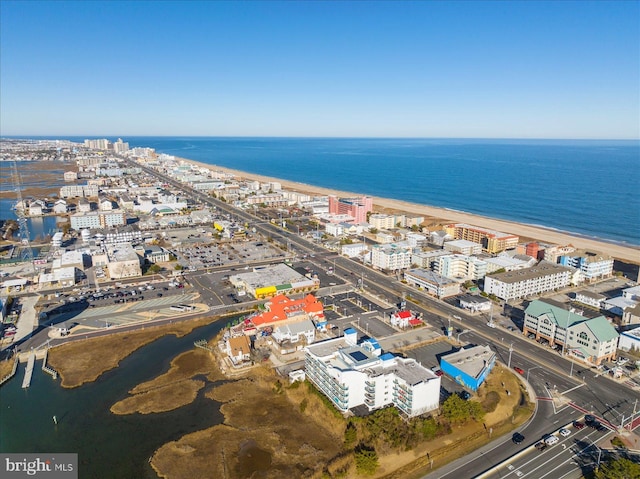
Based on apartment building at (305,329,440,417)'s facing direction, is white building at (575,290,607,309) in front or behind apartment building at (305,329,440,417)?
behind

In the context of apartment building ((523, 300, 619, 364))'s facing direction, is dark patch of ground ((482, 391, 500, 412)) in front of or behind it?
in front

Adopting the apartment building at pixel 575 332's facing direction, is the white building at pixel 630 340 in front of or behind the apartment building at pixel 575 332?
behind

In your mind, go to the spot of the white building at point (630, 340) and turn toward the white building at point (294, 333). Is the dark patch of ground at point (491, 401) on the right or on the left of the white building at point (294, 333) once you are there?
left

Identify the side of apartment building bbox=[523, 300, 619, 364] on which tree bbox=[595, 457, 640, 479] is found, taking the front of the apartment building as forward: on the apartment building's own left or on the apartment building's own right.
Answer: on the apartment building's own left

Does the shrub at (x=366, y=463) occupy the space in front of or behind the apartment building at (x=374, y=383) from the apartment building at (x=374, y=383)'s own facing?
in front

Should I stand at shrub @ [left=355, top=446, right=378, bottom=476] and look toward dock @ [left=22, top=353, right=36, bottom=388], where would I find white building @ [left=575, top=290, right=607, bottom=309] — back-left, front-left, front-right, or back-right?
back-right

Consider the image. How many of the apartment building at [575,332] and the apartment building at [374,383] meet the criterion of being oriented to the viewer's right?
0

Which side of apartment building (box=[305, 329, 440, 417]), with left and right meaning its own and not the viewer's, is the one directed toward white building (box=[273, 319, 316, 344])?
left

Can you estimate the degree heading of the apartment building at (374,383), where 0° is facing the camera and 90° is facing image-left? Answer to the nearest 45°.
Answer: approximately 45°

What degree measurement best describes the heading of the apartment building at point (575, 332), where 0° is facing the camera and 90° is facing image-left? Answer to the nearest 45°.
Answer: approximately 45°

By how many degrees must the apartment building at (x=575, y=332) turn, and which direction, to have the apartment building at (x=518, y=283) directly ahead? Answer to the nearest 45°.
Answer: approximately 90° to its right

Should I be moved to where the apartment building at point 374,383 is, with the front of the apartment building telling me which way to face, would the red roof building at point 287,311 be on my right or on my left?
on my right
